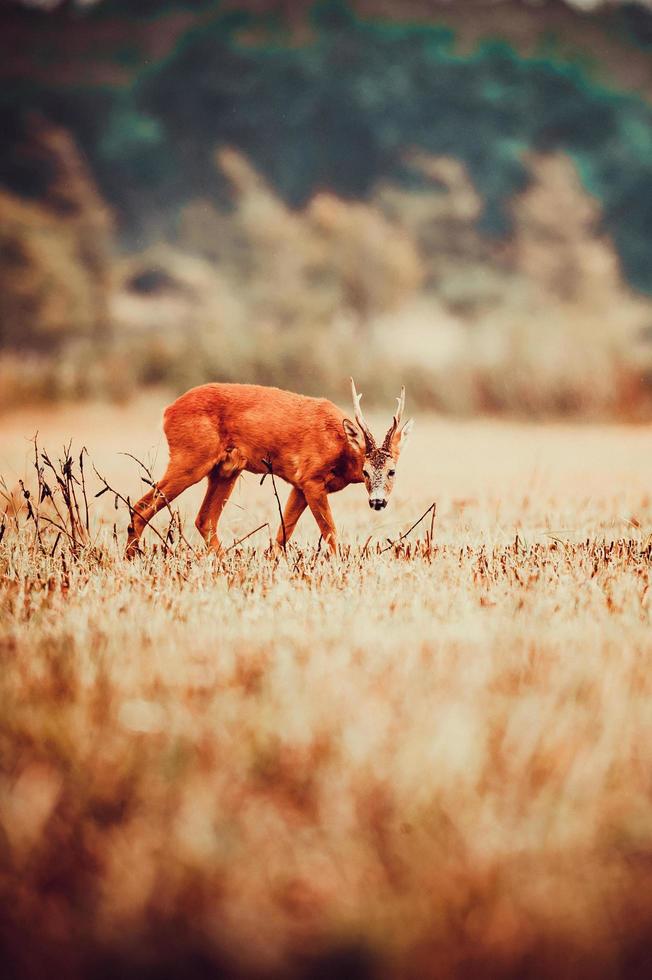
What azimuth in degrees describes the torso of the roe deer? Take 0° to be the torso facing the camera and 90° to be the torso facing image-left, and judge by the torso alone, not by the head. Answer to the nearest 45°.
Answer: approximately 270°
